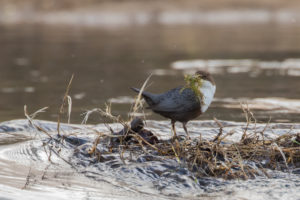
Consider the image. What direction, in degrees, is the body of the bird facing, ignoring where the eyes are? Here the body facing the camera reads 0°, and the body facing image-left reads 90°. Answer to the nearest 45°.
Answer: approximately 270°
